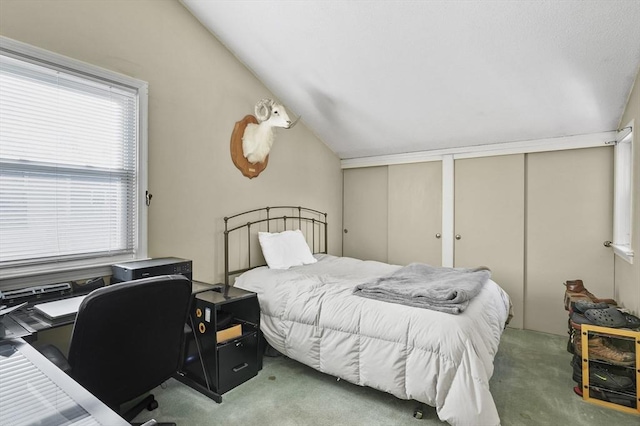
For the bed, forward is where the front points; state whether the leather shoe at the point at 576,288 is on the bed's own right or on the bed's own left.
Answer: on the bed's own left

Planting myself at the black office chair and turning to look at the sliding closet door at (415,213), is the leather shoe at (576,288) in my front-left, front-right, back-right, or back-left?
front-right

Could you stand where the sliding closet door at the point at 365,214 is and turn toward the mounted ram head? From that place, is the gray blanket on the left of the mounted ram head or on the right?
left

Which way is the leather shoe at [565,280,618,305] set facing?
to the viewer's right

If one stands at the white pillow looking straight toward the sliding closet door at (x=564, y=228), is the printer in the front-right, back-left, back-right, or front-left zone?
back-right

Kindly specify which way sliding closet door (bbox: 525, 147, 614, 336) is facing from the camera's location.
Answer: facing the viewer

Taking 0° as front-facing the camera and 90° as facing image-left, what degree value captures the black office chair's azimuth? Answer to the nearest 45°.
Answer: approximately 135°

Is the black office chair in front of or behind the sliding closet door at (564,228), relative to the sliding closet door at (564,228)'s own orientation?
in front

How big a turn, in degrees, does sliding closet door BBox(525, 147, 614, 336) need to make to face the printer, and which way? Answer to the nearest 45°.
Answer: approximately 45° to its right

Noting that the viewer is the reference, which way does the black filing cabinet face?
facing the viewer and to the right of the viewer

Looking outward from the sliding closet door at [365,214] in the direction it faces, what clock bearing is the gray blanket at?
The gray blanket is roughly at 10 o'clock from the sliding closet door.

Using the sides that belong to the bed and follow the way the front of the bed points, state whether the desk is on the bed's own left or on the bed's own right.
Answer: on the bed's own right

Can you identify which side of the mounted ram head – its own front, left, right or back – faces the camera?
right

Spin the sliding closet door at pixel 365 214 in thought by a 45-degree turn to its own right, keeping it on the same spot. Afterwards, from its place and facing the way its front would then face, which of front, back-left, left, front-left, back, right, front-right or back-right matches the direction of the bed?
left
